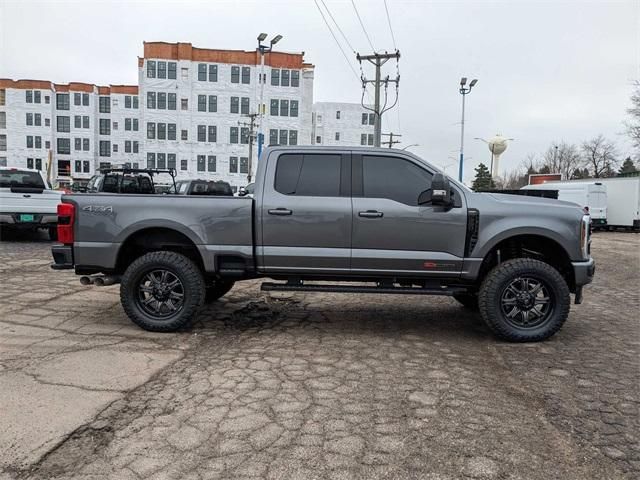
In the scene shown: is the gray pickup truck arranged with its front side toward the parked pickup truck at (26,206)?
no

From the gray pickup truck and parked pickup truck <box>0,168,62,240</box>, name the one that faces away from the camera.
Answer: the parked pickup truck

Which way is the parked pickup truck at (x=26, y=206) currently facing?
away from the camera

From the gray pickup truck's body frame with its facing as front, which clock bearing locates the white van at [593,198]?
The white van is roughly at 10 o'clock from the gray pickup truck.

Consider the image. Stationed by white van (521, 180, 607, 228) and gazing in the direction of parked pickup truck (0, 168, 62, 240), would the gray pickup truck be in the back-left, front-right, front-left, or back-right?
front-left

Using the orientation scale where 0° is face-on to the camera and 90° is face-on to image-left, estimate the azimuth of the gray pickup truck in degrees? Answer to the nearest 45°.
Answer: approximately 270°

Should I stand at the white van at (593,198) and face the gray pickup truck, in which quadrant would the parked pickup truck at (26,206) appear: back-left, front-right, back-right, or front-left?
front-right

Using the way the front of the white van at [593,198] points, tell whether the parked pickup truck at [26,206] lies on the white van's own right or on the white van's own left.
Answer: on the white van's own left

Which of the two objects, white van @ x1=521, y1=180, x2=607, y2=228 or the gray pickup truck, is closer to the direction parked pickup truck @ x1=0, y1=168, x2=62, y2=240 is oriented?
the white van

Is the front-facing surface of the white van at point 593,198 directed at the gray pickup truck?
no

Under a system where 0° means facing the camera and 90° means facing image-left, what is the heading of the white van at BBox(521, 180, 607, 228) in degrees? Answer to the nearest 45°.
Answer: approximately 135°

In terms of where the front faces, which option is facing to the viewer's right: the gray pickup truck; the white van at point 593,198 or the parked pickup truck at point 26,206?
the gray pickup truck

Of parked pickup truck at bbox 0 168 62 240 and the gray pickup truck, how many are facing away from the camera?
1
